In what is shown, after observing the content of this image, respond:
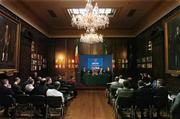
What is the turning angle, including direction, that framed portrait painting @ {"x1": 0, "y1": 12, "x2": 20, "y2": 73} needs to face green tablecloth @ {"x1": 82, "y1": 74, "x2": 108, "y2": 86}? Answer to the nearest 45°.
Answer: approximately 90° to its left

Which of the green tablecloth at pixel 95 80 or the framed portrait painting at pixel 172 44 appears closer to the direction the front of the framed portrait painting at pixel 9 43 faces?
the framed portrait painting

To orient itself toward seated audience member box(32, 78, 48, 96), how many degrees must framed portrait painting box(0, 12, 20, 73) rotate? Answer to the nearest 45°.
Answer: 0° — it already faces them

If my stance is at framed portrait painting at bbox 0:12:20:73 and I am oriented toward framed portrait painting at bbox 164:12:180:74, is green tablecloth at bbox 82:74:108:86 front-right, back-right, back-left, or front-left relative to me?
front-left

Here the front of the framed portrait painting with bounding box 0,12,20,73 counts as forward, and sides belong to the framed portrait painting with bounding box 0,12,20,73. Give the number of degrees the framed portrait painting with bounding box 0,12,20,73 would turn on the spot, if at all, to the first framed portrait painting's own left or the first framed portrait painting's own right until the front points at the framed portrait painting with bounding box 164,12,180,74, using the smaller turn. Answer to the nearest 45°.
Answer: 0° — it already faces it

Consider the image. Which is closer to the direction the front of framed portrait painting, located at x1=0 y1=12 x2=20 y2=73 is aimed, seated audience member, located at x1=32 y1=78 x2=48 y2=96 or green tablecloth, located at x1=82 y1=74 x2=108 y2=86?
the seated audience member

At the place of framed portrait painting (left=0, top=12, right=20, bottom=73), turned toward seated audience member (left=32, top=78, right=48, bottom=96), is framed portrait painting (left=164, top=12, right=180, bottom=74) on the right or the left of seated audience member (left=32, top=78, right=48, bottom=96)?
left

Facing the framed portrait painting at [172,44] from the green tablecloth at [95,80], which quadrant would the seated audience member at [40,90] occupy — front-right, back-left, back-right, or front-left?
front-right

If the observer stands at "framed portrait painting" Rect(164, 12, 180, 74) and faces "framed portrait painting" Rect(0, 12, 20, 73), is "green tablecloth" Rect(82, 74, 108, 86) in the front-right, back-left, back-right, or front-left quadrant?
front-right
